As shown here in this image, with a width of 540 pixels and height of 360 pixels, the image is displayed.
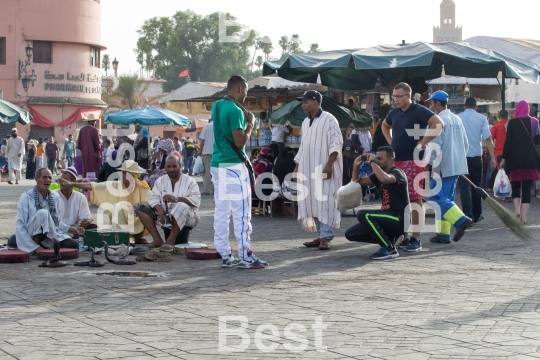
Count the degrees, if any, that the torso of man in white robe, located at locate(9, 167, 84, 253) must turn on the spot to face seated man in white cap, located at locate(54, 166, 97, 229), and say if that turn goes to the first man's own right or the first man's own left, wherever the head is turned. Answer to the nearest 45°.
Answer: approximately 90° to the first man's own left

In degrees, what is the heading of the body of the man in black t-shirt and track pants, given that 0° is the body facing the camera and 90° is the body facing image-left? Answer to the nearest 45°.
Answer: approximately 90°

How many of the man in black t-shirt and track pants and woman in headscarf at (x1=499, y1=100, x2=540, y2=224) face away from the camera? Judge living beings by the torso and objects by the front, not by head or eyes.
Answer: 1

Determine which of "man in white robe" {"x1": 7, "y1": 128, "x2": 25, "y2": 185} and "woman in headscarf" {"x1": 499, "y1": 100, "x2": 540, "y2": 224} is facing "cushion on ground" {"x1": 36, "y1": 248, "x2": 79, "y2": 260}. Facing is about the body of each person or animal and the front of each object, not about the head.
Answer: the man in white robe

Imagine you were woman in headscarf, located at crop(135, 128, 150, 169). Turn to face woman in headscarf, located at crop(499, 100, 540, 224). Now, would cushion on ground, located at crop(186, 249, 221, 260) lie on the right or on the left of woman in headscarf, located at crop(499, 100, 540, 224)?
right

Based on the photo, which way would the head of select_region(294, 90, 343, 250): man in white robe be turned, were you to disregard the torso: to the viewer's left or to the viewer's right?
to the viewer's left

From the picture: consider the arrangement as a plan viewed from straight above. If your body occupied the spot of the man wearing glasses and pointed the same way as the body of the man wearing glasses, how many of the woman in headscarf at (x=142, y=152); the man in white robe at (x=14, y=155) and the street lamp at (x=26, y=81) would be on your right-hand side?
3

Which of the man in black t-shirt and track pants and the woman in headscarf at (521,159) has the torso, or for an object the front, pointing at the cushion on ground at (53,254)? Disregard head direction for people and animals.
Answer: the man in black t-shirt and track pants

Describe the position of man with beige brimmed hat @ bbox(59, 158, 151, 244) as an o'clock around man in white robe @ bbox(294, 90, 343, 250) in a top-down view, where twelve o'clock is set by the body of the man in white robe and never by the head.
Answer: The man with beige brimmed hat is roughly at 2 o'clock from the man in white robe.

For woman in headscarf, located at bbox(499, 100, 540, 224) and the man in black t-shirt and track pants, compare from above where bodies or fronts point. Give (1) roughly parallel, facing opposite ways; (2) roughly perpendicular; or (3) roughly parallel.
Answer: roughly perpendicular

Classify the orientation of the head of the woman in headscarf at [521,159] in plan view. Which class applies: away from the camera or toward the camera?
away from the camera
